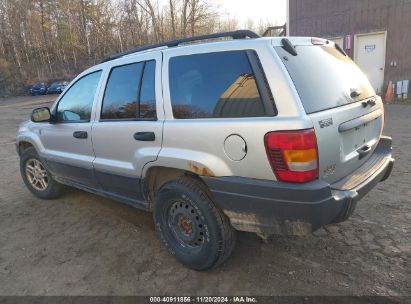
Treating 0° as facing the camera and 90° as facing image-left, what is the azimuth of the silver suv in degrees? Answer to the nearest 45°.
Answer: approximately 135°
